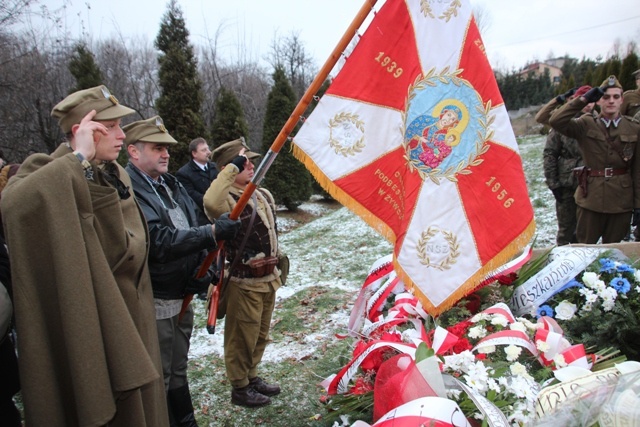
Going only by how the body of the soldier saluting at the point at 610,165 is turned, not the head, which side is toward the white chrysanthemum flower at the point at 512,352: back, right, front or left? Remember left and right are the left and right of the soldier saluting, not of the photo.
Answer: front

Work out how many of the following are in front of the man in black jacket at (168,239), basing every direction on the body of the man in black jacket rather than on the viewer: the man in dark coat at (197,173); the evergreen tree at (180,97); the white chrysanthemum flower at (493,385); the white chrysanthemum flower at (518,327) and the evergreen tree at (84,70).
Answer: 2

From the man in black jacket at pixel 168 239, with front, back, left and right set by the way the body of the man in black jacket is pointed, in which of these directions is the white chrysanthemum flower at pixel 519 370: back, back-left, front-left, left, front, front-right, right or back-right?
front

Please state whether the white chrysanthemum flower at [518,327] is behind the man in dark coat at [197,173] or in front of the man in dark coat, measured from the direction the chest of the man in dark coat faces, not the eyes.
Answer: in front

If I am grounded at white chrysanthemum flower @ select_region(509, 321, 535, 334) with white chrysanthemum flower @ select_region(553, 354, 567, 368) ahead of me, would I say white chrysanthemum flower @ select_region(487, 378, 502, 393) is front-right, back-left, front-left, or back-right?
front-right

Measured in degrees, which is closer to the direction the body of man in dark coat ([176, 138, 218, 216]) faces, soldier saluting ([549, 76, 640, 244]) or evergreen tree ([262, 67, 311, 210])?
the soldier saluting

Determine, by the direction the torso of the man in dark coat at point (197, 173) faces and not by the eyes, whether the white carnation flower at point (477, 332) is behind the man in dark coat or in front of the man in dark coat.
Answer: in front

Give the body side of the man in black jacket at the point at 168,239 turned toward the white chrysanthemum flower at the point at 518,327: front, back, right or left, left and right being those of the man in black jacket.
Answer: front

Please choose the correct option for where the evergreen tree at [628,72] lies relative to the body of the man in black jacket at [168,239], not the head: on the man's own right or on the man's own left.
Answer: on the man's own left

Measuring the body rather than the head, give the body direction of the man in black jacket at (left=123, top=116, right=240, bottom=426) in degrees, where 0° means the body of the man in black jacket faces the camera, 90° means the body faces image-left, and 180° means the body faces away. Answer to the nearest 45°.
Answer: approximately 315°

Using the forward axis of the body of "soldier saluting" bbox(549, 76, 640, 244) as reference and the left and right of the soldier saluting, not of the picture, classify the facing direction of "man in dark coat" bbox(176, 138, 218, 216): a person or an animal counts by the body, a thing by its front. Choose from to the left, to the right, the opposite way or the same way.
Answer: to the left

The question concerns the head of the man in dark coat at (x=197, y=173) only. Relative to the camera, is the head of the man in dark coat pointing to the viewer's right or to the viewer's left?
to the viewer's right

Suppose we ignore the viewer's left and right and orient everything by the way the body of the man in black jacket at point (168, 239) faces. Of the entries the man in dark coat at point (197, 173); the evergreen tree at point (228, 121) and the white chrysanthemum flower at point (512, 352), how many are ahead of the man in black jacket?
1

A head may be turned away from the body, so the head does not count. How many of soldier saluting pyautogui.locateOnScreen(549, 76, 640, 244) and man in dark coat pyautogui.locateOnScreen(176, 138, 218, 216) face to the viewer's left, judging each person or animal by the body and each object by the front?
0

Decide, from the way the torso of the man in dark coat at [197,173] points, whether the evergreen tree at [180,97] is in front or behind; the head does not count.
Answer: behind

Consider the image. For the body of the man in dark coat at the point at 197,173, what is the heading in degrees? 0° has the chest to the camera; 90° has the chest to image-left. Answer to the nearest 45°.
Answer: approximately 315°

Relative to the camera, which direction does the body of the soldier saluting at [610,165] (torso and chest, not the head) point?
toward the camera

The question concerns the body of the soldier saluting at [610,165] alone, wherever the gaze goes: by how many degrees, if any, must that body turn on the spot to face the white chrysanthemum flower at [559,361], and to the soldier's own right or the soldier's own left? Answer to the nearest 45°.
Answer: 0° — they already face it

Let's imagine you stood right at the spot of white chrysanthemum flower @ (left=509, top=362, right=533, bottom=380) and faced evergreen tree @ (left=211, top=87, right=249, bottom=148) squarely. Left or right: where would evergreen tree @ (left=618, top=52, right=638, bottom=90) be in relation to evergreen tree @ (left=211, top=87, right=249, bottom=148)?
right
